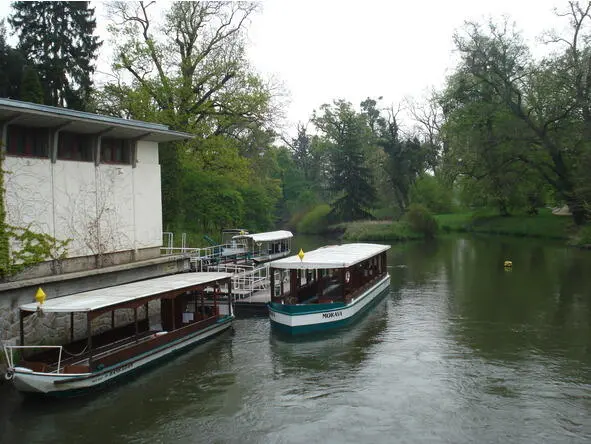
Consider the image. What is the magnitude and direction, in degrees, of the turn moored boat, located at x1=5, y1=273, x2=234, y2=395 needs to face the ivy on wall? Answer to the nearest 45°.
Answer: approximately 90° to its right

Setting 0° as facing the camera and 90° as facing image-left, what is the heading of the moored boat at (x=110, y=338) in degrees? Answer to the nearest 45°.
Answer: approximately 45°

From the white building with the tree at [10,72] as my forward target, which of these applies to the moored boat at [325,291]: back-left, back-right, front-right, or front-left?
back-right

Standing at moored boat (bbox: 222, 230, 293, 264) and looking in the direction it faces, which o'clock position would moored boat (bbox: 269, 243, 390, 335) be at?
moored boat (bbox: 269, 243, 390, 335) is roughly at 10 o'clock from moored boat (bbox: 222, 230, 293, 264).

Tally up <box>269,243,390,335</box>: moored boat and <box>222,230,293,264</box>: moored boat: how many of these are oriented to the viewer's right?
0

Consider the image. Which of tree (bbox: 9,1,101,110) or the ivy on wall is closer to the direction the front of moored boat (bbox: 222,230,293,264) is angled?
the ivy on wall

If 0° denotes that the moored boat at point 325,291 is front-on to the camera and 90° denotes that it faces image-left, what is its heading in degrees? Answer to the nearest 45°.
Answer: approximately 45°

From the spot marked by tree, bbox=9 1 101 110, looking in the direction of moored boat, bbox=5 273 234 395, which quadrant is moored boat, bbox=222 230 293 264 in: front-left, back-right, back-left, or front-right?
front-left

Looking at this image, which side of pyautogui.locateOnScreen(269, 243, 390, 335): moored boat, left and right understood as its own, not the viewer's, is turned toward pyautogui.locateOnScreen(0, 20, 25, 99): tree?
right

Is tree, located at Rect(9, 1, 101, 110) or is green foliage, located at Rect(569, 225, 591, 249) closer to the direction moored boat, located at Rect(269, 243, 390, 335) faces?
the tree
